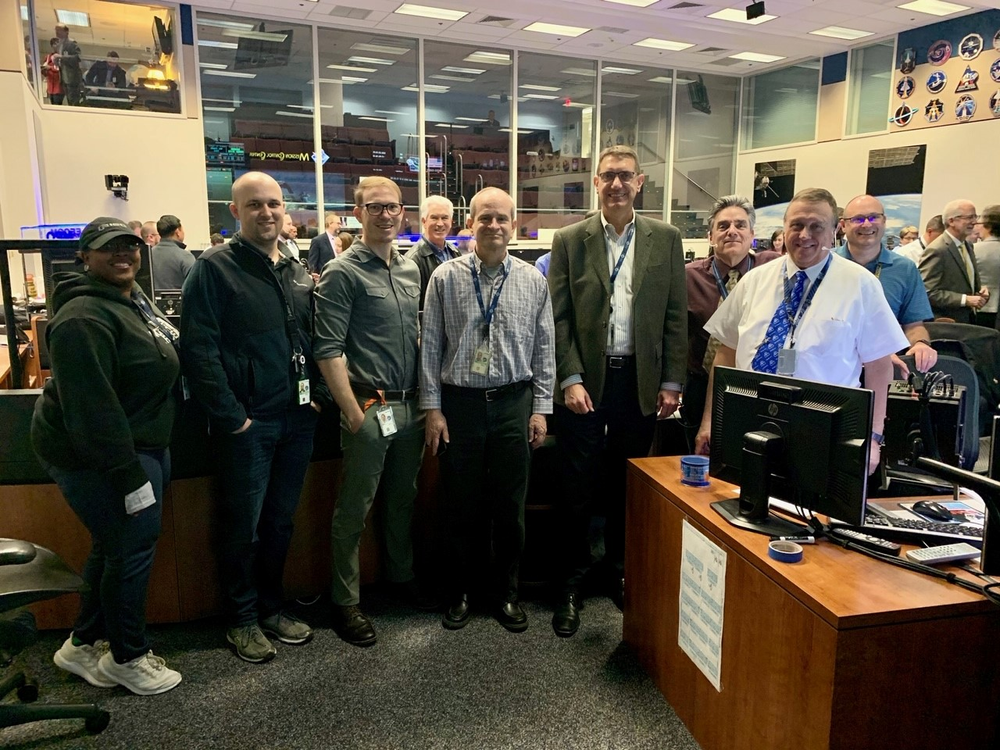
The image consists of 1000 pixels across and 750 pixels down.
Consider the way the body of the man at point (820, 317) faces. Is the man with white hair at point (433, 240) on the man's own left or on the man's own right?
on the man's own right

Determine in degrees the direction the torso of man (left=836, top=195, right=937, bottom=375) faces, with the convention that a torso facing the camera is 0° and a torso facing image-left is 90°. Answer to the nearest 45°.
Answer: approximately 0°

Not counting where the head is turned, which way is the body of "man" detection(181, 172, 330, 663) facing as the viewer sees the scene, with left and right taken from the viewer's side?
facing the viewer and to the right of the viewer

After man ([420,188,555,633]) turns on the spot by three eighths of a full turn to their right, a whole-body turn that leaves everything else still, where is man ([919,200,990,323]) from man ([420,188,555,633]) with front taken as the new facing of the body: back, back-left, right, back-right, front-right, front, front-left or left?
right

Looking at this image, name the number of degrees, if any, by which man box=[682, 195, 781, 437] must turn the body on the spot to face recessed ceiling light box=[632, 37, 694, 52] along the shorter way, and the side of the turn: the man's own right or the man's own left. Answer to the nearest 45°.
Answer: approximately 180°

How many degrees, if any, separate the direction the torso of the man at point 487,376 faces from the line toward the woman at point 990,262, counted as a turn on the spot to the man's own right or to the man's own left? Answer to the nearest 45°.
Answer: approximately 135° to the man's own left

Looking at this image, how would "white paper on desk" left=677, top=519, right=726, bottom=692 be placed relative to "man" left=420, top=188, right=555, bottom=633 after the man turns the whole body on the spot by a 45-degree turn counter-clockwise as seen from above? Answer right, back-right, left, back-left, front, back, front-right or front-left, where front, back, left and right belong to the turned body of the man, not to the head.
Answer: front

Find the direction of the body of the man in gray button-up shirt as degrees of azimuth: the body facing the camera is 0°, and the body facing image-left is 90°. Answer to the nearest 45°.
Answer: approximately 315°

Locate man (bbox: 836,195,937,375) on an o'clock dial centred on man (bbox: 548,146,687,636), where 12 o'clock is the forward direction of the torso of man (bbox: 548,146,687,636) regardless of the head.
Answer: man (bbox: 836,195,937,375) is roughly at 8 o'clock from man (bbox: 548,146,687,636).
